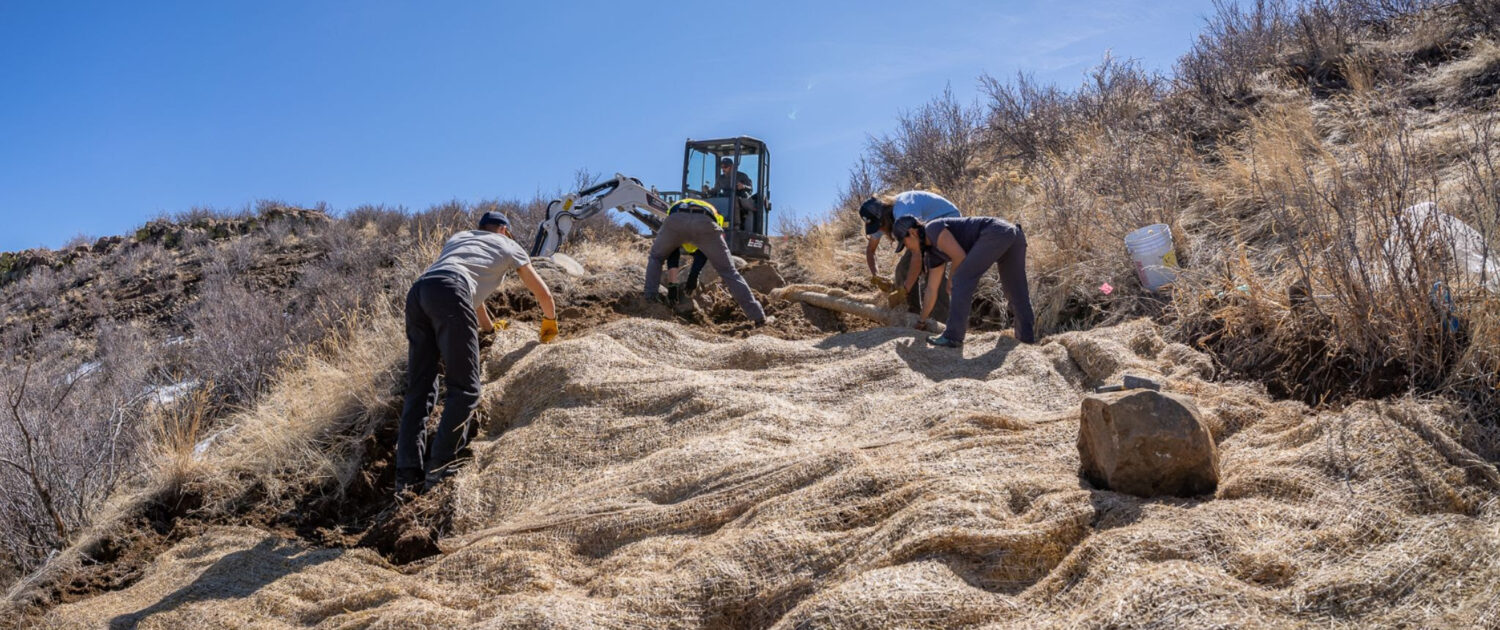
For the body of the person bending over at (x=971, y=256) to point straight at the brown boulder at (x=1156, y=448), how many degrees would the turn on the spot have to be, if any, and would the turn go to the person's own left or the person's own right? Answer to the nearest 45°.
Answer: approximately 90° to the person's own left

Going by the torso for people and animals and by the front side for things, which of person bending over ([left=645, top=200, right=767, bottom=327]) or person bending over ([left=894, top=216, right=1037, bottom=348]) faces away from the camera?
person bending over ([left=645, top=200, right=767, bottom=327])

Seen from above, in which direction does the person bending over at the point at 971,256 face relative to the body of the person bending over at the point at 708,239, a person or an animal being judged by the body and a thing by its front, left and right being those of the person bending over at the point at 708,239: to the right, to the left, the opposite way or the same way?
to the left

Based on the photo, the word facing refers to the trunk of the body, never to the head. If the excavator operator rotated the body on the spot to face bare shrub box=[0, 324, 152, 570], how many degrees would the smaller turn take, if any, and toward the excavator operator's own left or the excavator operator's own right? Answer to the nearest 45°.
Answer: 0° — they already face it

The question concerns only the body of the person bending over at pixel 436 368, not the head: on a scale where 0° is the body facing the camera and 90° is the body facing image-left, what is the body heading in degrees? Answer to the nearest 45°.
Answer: approximately 225°

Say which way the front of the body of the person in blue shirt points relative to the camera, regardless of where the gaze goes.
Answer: to the viewer's left

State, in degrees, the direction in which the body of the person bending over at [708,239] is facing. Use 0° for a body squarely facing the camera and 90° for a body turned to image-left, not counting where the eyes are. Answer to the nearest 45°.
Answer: approximately 180°

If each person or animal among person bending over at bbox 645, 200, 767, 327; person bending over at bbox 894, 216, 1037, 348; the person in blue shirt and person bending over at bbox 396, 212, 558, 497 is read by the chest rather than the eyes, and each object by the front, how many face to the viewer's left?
2

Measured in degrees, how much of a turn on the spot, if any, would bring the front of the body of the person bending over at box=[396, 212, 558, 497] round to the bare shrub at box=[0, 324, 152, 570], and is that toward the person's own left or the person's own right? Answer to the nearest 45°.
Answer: approximately 90° to the person's own left

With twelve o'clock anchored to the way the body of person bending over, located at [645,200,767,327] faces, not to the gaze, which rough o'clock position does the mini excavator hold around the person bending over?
The mini excavator is roughly at 12 o'clock from the person bending over.
